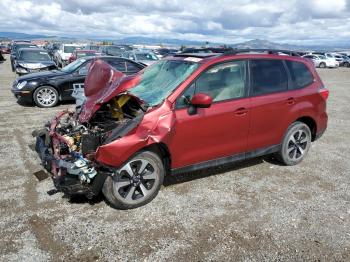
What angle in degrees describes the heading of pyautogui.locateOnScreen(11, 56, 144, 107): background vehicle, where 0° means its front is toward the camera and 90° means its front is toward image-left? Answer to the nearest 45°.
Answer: approximately 45°

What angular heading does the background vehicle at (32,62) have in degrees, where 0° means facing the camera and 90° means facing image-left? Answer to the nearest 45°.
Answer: approximately 0°

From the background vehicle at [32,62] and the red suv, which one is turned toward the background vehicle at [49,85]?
the background vehicle at [32,62]

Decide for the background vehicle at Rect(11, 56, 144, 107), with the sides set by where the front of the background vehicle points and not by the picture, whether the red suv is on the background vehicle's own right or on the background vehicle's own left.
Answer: on the background vehicle's own left

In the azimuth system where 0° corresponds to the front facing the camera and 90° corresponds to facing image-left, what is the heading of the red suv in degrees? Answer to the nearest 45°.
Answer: approximately 45°

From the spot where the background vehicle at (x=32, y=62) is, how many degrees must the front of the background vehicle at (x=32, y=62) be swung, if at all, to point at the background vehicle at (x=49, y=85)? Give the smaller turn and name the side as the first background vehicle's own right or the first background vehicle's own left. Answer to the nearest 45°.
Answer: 0° — it already faces it

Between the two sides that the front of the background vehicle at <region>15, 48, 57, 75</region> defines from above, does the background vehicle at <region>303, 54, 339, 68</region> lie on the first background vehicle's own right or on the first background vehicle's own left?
on the first background vehicle's own left

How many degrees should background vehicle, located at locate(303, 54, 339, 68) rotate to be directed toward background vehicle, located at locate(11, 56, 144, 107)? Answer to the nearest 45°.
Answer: approximately 45° to its right

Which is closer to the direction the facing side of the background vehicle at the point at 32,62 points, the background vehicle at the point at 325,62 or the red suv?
the red suv
